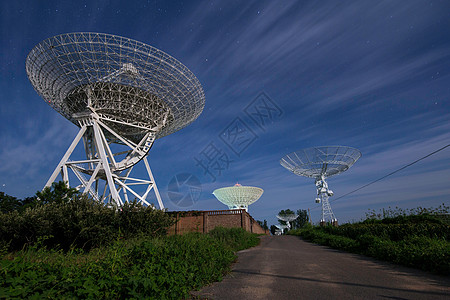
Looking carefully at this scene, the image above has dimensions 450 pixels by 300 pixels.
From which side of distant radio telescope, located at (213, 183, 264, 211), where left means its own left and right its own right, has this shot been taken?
back

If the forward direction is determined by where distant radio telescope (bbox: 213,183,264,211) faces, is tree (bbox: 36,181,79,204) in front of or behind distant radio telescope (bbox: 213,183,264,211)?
behind

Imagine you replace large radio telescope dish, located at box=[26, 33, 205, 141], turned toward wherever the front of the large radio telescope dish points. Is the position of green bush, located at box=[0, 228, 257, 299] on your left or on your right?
on your right

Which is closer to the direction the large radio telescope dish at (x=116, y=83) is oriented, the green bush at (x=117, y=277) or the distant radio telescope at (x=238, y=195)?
the distant radio telescope

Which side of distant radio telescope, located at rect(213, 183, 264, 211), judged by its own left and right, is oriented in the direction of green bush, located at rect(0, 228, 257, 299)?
back

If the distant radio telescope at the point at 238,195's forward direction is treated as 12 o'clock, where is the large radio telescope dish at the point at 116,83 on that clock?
The large radio telescope dish is roughly at 7 o'clock from the distant radio telescope.
